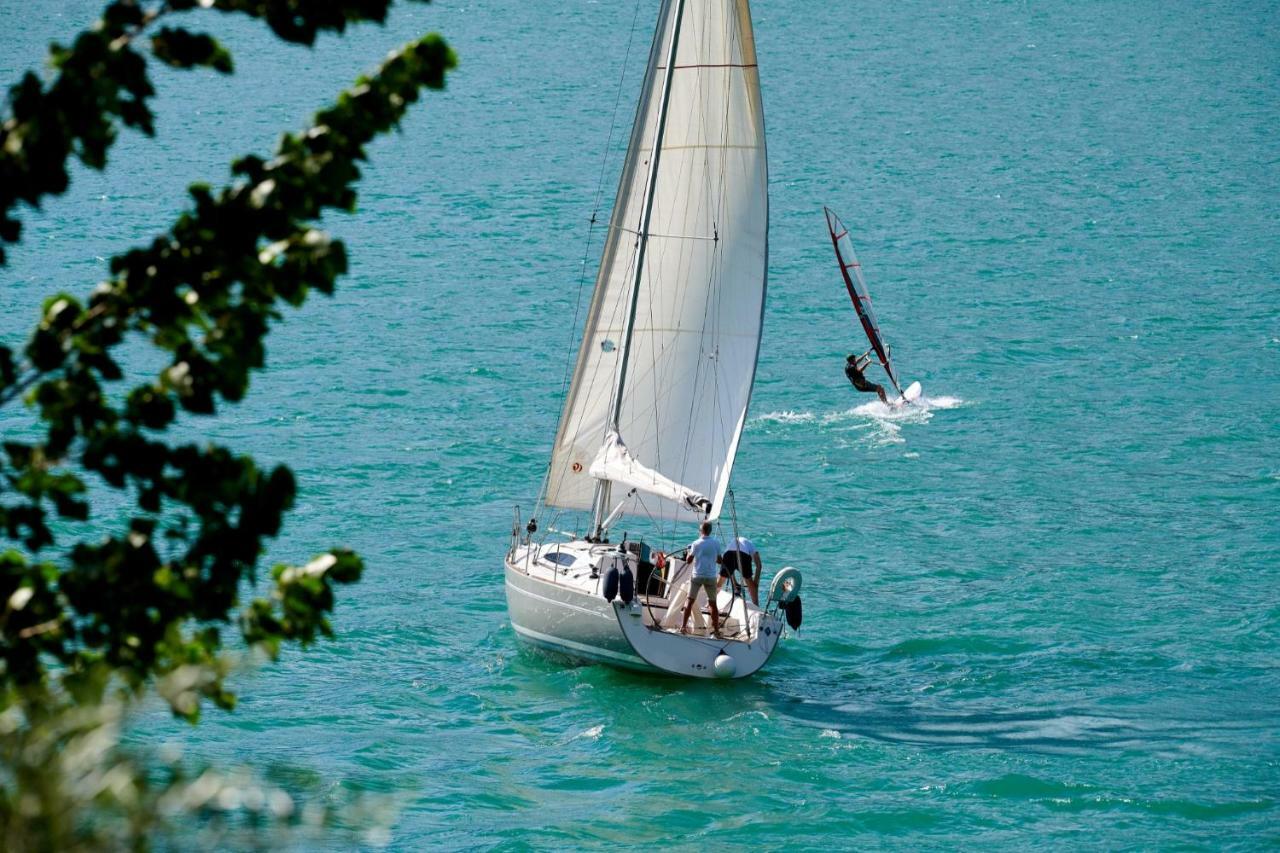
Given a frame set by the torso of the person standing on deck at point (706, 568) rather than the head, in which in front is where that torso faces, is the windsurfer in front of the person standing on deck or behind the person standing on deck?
in front

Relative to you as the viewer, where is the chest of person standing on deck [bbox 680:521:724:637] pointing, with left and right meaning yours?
facing away from the viewer

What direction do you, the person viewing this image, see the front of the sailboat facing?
facing away from the viewer and to the left of the viewer

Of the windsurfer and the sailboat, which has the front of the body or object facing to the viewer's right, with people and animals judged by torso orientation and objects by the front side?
the windsurfer

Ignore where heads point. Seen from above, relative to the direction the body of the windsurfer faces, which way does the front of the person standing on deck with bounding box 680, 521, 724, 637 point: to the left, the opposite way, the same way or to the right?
to the left

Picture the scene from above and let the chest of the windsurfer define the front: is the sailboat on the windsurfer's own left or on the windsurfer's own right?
on the windsurfer's own right

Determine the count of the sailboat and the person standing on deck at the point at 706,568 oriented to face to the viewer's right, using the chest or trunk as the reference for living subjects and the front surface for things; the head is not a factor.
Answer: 0

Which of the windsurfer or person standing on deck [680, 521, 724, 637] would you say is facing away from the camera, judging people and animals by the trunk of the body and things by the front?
the person standing on deck

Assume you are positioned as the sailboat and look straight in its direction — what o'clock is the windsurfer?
The windsurfer is roughly at 2 o'clock from the sailboat.

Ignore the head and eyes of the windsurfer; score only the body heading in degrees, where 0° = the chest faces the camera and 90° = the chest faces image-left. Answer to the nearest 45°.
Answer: approximately 270°

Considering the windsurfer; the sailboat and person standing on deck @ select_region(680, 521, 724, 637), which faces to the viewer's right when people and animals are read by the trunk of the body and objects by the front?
the windsurfer

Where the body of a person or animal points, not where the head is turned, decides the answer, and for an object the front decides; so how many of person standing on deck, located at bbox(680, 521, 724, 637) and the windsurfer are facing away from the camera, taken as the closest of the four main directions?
1
